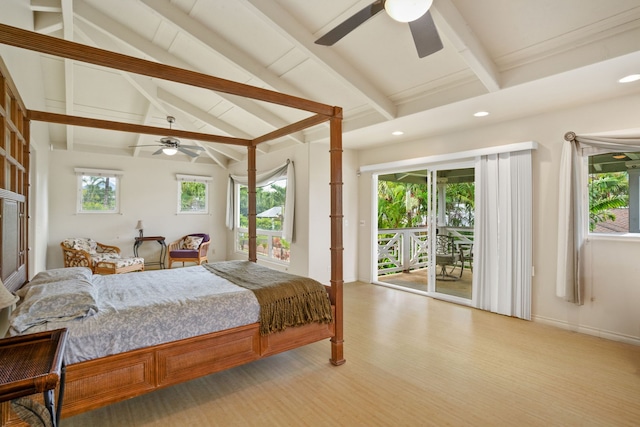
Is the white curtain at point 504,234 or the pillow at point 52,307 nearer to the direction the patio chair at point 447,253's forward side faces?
the white curtain
